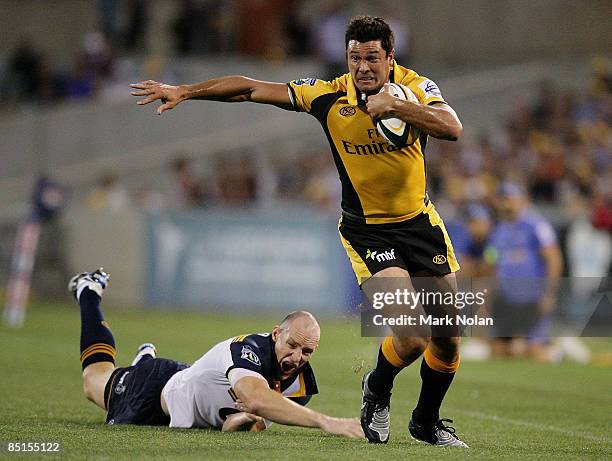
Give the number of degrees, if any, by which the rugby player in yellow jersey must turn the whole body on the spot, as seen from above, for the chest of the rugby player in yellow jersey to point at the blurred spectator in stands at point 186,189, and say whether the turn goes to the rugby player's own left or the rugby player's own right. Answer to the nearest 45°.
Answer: approximately 180°

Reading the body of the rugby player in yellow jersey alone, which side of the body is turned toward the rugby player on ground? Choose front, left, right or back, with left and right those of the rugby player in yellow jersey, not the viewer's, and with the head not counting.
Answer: right

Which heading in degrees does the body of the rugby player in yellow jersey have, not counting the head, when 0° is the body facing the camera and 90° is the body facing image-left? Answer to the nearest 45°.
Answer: approximately 0°

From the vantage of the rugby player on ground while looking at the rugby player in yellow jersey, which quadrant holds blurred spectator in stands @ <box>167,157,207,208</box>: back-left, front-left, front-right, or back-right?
back-left

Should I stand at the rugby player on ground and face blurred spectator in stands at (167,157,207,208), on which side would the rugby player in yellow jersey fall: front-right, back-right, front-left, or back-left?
back-right
